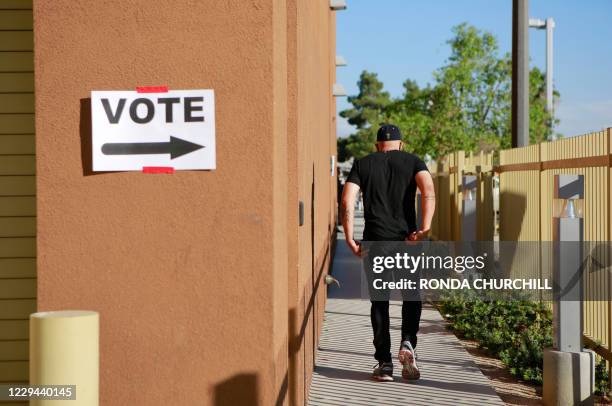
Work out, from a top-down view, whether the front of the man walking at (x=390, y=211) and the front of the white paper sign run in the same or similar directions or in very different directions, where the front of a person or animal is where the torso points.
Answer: very different directions

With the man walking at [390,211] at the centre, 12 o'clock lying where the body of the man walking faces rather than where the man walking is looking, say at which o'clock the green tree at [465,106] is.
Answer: The green tree is roughly at 12 o'clock from the man walking.

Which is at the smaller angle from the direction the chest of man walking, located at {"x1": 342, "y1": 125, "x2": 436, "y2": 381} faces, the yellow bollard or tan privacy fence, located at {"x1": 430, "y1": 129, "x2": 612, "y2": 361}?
the tan privacy fence

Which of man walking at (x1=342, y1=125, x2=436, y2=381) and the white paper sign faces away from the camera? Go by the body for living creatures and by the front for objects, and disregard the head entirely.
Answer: the man walking

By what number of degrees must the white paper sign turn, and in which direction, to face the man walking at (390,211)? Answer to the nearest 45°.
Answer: approximately 135° to its left

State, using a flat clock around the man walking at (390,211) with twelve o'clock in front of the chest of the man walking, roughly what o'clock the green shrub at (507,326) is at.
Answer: The green shrub is roughly at 1 o'clock from the man walking.

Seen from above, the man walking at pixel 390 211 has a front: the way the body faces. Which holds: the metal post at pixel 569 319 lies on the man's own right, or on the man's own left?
on the man's own right

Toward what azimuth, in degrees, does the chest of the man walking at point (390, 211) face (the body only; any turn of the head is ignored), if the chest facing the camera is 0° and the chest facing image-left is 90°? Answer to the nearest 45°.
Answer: approximately 180°

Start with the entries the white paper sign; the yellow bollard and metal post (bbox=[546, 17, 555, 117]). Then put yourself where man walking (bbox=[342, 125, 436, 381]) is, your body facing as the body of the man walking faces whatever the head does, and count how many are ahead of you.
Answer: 1

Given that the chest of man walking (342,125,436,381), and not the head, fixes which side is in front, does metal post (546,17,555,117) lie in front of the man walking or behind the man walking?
in front
